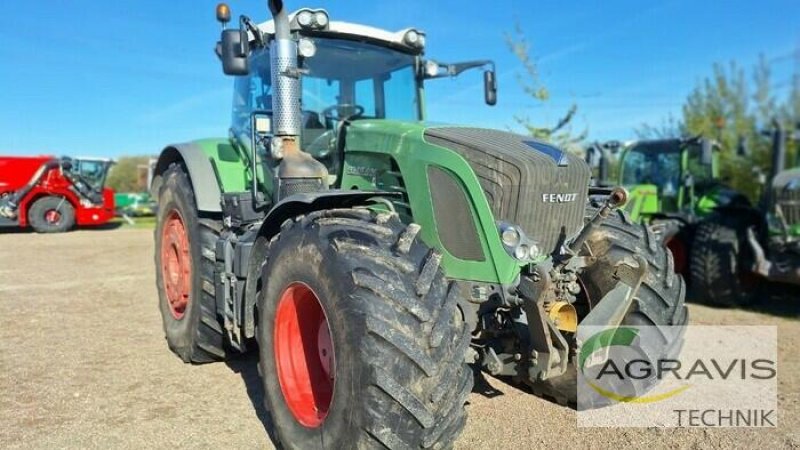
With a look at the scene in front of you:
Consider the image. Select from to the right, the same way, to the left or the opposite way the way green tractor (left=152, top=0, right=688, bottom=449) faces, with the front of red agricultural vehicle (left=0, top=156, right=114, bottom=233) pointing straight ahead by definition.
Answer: to the right

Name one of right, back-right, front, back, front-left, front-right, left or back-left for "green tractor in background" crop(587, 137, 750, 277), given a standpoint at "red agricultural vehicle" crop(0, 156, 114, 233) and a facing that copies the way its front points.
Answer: front-right

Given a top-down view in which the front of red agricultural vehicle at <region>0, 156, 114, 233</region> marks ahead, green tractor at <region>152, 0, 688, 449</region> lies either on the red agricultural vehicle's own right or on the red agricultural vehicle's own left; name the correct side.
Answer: on the red agricultural vehicle's own right

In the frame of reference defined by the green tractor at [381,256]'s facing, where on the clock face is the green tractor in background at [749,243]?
The green tractor in background is roughly at 9 o'clock from the green tractor.

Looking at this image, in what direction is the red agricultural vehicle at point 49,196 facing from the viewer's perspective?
to the viewer's right

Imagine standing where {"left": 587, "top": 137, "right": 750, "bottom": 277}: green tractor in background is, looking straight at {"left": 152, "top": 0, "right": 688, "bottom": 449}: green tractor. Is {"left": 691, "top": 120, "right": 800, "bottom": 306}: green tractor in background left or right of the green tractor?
left

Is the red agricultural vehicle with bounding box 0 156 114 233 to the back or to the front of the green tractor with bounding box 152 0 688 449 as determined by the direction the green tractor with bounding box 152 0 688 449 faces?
to the back

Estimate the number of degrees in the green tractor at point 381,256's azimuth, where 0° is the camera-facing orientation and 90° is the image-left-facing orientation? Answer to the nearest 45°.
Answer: approximately 315°

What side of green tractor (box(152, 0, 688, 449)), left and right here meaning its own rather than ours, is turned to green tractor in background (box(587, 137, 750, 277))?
left

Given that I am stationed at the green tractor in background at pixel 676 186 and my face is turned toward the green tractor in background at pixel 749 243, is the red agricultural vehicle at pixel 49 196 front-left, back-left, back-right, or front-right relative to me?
back-right

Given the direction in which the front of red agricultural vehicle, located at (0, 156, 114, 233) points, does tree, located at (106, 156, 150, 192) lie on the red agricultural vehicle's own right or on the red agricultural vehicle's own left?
on the red agricultural vehicle's own left
